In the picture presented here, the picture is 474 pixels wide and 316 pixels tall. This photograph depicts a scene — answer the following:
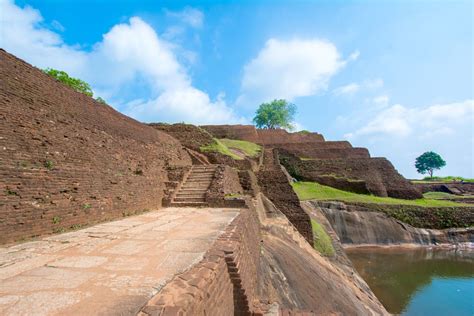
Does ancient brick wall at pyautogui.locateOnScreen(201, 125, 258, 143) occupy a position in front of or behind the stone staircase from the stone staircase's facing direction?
behind

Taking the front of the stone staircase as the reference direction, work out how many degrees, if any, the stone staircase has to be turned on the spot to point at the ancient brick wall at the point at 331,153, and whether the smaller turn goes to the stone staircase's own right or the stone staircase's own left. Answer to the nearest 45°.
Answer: approximately 135° to the stone staircase's own left

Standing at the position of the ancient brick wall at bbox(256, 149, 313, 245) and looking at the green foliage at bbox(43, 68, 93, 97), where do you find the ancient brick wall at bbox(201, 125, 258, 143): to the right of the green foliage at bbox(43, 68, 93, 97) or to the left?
right

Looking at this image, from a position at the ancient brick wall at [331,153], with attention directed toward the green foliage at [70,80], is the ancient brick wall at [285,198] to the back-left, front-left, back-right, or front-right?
front-left

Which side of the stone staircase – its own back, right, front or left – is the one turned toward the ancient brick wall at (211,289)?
front

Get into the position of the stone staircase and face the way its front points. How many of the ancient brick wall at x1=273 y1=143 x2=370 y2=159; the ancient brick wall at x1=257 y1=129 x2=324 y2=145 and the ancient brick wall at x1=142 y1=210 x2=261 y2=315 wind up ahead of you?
1

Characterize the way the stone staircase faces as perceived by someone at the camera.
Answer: facing the viewer

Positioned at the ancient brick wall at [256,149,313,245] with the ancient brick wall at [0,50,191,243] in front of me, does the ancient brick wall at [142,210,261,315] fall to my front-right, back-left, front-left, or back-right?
front-left

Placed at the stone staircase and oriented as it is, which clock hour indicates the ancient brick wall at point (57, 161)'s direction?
The ancient brick wall is roughly at 1 o'clock from the stone staircase.
